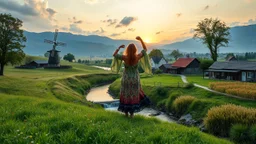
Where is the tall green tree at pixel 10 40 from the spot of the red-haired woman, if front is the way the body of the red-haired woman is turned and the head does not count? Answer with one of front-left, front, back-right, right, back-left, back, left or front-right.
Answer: front-left

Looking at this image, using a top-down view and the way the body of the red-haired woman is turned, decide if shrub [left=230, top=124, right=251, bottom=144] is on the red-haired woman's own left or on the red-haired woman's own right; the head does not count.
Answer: on the red-haired woman's own right

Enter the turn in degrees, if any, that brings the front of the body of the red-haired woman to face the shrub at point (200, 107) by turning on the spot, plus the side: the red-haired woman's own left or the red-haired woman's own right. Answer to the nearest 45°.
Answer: approximately 45° to the red-haired woman's own right

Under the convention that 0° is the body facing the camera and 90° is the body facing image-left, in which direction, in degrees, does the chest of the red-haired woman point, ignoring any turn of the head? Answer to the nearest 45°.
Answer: approximately 180°

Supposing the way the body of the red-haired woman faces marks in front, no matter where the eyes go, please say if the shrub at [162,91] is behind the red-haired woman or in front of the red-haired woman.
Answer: in front

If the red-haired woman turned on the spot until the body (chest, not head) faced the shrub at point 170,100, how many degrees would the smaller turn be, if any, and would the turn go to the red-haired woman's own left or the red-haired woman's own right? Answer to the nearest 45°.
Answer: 0° — they already face it
